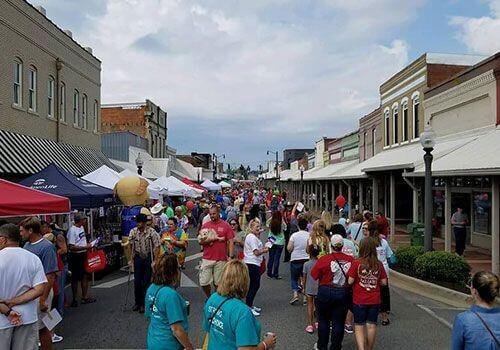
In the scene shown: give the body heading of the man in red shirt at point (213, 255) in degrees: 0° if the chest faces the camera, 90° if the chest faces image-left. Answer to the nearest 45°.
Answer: approximately 45°

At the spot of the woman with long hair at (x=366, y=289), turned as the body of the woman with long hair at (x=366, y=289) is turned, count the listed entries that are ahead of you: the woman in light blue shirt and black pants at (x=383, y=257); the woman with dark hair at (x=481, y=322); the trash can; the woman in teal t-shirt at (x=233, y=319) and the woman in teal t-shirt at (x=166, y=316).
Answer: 2

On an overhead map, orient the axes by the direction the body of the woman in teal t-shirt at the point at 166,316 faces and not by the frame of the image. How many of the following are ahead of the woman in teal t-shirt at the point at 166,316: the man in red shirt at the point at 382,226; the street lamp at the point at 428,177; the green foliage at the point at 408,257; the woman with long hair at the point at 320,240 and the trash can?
5

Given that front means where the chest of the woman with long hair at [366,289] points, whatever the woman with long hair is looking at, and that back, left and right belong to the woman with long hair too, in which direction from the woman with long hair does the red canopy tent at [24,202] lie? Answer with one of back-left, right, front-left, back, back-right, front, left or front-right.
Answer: left

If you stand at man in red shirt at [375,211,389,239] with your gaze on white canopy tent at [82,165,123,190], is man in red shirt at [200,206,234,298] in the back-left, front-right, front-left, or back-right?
front-left

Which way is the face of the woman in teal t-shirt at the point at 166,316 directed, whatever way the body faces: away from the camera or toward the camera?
away from the camera

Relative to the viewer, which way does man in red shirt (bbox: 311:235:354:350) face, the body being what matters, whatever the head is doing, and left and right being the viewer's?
facing away from the viewer

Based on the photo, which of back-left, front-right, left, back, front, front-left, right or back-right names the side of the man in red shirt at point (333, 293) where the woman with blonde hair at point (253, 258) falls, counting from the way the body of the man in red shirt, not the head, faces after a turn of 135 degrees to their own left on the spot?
right

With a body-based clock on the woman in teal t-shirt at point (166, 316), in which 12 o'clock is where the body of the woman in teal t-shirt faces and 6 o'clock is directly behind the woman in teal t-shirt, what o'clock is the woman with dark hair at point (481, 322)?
The woman with dark hair is roughly at 2 o'clock from the woman in teal t-shirt.

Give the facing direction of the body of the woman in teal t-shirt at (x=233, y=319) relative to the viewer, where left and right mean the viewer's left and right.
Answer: facing away from the viewer and to the right of the viewer

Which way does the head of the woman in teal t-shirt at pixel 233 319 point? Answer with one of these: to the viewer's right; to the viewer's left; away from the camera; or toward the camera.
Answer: away from the camera

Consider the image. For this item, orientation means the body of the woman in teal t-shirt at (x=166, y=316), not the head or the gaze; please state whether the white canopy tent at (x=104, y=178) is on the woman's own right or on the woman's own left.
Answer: on the woman's own left

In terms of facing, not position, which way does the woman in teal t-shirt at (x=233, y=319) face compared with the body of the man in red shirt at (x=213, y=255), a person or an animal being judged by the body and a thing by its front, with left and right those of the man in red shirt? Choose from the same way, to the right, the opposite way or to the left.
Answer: the opposite way
